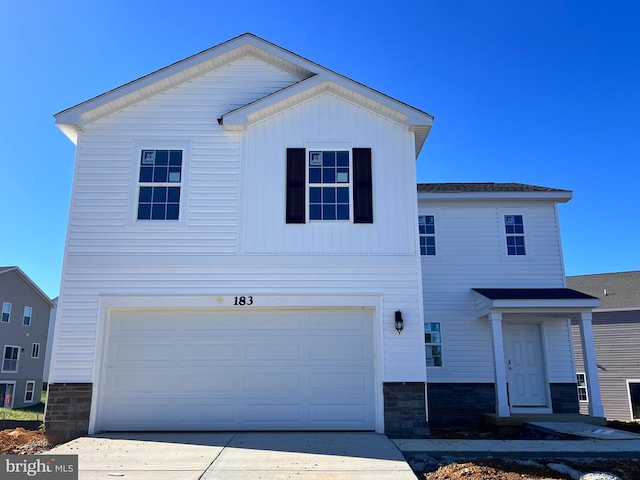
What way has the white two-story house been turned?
toward the camera

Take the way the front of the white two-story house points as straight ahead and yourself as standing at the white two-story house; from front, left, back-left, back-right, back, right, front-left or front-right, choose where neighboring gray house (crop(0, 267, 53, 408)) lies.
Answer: back-right

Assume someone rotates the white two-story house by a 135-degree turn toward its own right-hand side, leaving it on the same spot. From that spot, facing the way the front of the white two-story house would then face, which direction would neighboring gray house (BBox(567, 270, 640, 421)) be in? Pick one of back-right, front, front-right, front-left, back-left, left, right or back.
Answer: right
